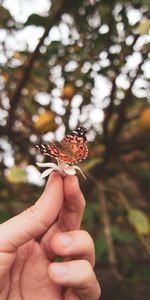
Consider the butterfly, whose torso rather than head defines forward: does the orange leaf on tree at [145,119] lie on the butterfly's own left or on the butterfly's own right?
on the butterfly's own right

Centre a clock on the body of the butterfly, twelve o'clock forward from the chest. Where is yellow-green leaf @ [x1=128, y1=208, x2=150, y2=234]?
The yellow-green leaf is roughly at 2 o'clock from the butterfly.
